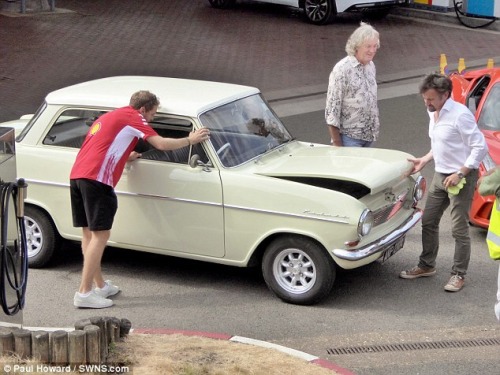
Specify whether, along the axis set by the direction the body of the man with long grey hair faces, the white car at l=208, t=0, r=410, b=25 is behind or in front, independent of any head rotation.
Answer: behind

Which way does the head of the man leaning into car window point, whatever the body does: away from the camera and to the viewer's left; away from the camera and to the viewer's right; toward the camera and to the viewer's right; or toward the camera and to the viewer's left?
away from the camera and to the viewer's right

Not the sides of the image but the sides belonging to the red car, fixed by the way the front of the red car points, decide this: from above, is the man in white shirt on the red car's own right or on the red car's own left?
on the red car's own right

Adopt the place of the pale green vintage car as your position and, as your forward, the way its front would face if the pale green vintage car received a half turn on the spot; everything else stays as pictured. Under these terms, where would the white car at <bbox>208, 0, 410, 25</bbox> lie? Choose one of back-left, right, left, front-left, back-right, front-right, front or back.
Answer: front-right

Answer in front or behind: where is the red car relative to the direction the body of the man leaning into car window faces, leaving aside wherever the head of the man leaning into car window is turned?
in front

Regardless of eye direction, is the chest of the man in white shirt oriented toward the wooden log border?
yes

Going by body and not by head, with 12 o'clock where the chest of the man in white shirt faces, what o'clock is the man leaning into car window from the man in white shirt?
The man leaning into car window is roughly at 1 o'clock from the man in white shirt.

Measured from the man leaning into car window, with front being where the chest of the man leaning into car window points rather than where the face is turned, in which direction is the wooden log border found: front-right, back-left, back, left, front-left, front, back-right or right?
back-right

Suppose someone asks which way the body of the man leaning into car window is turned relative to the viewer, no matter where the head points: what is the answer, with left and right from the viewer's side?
facing away from the viewer and to the right of the viewer

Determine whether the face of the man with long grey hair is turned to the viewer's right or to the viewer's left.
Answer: to the viewer's right

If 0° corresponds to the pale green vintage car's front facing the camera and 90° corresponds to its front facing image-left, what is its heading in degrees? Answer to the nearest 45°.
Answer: approximately 315°

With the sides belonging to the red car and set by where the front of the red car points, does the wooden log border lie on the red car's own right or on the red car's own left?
on the red car's own right
